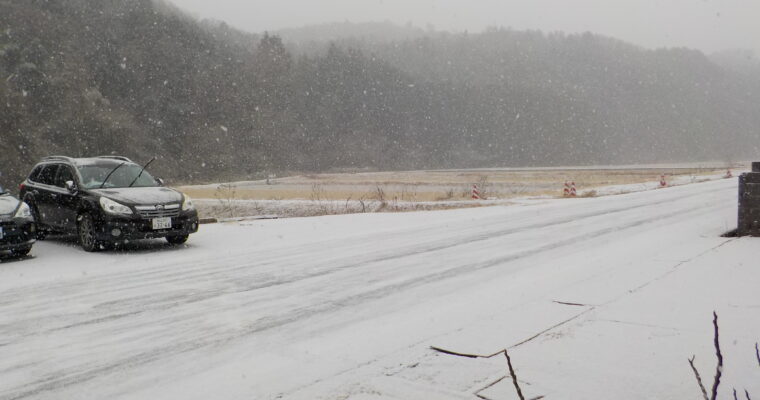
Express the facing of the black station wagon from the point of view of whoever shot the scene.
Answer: facing the viewer and to the right of the viewer

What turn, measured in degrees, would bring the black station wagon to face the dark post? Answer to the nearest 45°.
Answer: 0° — it already faces it
